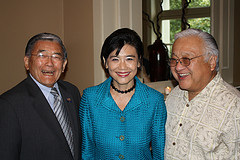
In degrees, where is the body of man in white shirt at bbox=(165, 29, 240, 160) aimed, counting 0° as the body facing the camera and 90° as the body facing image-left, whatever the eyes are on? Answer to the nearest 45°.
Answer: approximately 45°

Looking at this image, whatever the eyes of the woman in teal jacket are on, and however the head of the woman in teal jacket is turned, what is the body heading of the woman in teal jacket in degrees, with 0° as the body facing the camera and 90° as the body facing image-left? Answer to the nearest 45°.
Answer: approximately 0°

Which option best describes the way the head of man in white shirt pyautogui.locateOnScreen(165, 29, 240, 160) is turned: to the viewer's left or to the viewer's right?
to the viewer's left
